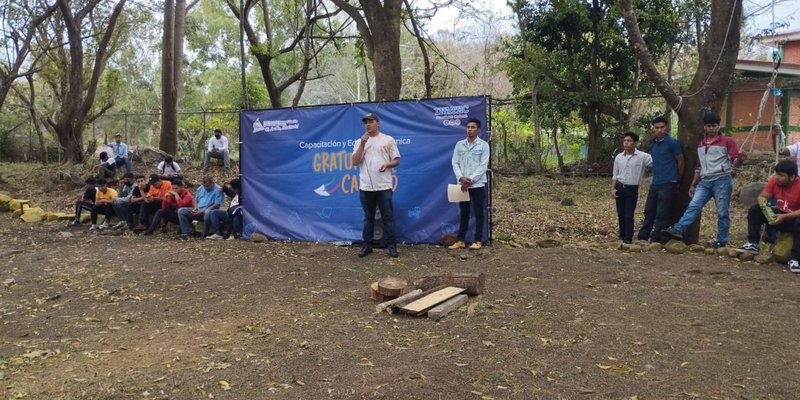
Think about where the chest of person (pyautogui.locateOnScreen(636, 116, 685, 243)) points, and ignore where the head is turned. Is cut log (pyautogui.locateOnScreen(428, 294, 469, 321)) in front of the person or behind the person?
in front

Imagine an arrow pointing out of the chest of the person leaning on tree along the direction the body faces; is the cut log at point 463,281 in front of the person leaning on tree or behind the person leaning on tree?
in front

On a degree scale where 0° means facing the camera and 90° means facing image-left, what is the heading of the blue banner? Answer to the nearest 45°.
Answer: approximately 0°

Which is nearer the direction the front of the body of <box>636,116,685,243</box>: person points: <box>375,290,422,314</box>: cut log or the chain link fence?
the cut log

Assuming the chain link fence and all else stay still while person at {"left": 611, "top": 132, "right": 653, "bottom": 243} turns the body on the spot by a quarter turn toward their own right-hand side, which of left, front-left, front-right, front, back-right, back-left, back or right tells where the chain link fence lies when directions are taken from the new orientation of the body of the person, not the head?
front

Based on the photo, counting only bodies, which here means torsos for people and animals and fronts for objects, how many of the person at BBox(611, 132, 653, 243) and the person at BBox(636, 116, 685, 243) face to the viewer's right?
0

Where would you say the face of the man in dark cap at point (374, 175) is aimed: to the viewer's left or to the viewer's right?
to the viewer's left

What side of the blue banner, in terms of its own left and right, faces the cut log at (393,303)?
front

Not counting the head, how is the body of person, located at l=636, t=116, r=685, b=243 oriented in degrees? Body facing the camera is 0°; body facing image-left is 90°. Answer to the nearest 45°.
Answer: approximately 45°
